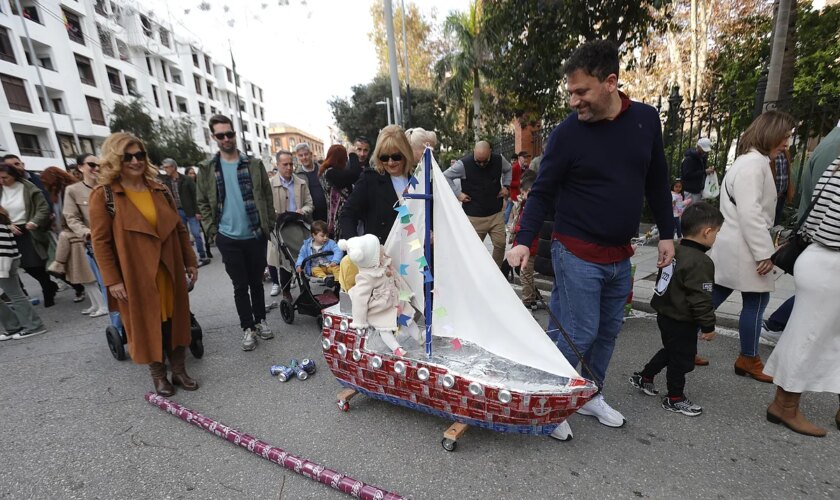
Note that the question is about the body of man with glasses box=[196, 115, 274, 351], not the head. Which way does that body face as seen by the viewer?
toward the camera

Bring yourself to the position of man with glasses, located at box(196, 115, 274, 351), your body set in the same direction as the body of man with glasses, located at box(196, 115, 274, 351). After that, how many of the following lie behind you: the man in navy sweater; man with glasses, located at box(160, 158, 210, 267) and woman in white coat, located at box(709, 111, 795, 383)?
1

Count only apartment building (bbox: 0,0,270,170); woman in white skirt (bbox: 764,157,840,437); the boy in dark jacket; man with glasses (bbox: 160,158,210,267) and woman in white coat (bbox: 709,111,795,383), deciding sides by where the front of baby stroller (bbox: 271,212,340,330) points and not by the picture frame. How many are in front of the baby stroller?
3

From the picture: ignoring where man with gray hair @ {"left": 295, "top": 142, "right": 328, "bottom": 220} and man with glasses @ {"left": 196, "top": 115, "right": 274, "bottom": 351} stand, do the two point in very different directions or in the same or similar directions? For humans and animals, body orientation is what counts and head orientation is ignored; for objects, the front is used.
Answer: same or similar directions

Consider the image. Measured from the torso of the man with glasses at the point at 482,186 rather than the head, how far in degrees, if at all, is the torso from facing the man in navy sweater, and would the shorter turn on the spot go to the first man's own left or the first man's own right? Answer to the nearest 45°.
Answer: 0° — they already face them

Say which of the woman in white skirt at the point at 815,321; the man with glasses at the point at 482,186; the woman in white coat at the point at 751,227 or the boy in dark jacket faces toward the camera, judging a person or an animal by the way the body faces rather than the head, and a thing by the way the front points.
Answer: the man with glasses

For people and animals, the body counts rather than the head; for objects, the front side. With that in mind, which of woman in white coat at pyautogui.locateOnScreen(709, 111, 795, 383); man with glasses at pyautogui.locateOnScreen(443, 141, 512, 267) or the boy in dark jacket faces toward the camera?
the man with glasses

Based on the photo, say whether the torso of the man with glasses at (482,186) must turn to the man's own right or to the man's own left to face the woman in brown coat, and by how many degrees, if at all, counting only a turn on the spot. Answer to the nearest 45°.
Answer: approximately 45° to the man's own right

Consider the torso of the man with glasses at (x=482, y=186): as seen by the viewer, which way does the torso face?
toward the camera

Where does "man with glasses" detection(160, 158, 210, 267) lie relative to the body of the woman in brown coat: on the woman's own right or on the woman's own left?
on the woman's own left

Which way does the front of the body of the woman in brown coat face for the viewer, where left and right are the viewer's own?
facing the viewer and to the right of the viewer
